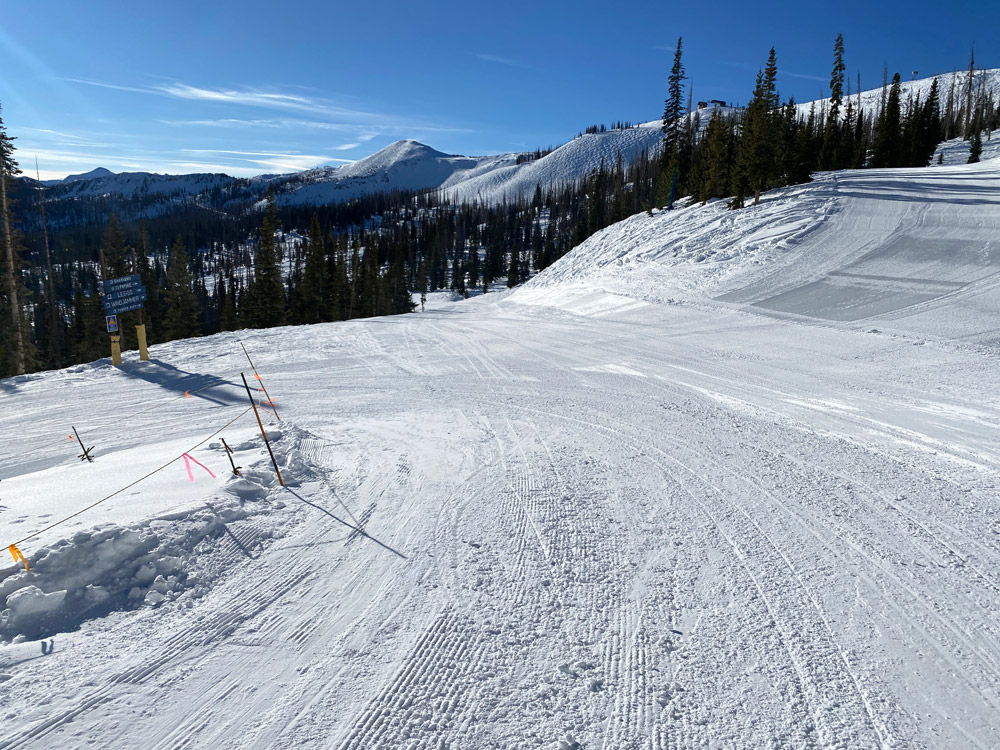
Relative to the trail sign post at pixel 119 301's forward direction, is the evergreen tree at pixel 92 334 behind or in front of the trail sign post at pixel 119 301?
behind

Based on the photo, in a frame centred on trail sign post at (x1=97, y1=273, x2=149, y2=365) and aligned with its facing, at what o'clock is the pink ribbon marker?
The pink ribbon marker is roughly at 12 o'clock from the trail sign post.

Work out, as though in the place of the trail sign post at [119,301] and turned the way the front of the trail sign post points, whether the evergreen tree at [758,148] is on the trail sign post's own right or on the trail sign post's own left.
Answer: on the trail sign post's own left

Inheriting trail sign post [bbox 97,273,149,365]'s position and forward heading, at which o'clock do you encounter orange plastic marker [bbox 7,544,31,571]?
The orange plastic marker is roughly at 12 o'clock from the trail sign post.

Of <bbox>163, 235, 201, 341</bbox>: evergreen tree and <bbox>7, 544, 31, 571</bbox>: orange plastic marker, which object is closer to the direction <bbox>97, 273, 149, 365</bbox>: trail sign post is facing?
the orange plastic marker

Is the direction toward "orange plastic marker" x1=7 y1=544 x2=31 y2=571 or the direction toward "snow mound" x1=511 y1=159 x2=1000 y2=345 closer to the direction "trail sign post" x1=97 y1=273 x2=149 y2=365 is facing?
the orange plastic marker

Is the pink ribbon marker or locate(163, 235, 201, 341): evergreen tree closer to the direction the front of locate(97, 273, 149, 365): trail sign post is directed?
the pink ribbon marker

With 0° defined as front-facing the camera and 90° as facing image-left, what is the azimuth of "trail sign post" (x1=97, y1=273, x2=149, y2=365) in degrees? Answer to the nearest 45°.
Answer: approximately 0°
